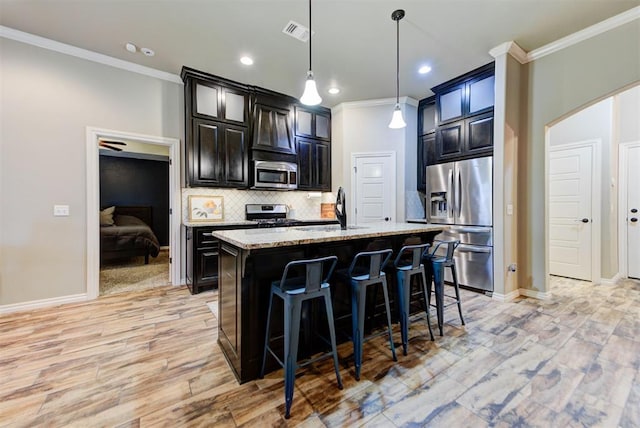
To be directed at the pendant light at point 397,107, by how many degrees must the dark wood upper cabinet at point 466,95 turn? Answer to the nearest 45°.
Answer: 0° — it already faces it

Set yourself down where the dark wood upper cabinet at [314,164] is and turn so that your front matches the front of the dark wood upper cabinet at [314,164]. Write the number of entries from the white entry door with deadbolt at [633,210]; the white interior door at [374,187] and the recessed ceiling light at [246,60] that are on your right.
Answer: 1

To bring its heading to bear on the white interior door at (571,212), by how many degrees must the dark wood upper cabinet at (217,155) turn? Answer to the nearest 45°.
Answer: approximately 45° to its left

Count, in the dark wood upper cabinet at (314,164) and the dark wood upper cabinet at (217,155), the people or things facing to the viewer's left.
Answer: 0

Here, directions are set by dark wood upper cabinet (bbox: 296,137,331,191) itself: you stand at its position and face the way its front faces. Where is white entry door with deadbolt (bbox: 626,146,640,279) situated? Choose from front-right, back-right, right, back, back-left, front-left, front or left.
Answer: front-left

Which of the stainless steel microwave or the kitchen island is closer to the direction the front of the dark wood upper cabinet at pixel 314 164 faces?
the kitchen island

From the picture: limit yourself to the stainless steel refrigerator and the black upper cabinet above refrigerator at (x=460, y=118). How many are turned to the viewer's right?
0

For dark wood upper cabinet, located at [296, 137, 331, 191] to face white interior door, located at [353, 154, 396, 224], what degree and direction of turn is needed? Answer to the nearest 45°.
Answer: approximately 45° to its left

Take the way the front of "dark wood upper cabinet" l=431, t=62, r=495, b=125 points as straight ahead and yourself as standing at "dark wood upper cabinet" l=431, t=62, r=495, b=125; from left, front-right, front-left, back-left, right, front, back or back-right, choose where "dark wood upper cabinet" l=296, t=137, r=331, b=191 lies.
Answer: front-right
